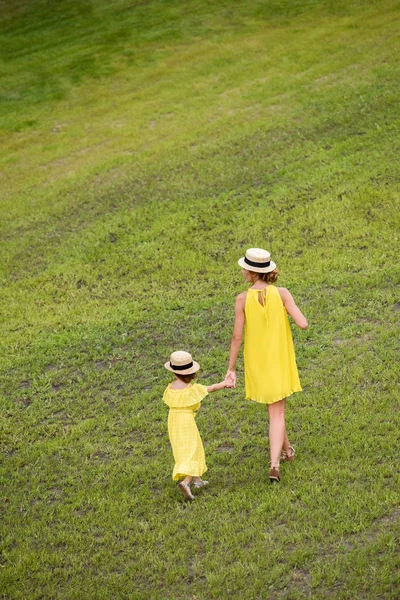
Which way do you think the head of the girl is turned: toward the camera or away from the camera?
away from the camera

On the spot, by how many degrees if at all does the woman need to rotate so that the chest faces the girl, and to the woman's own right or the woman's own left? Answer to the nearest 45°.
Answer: approximately 135° to the woman's own left

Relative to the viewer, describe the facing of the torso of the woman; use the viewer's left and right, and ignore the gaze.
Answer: facing away from the viewer
